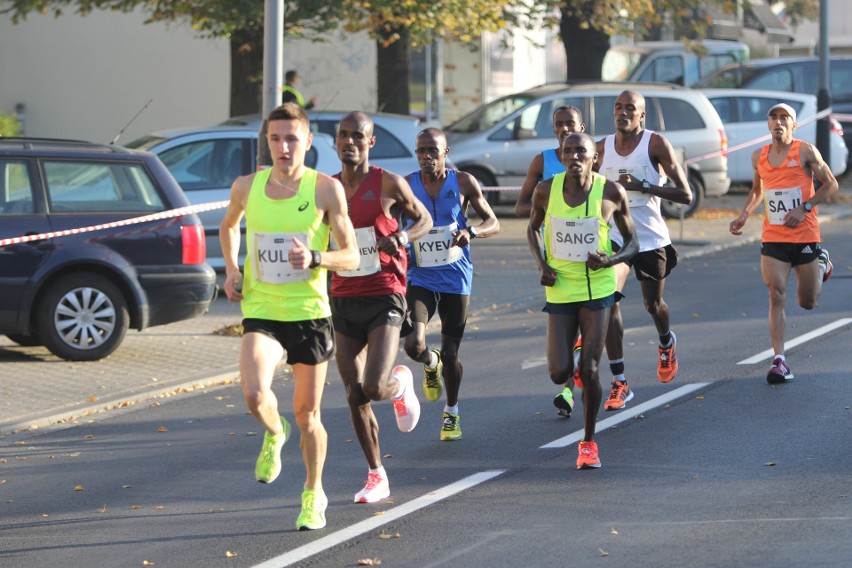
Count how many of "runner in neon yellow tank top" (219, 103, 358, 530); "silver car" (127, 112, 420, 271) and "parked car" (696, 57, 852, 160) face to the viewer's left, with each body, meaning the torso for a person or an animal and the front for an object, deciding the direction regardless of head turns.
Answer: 2

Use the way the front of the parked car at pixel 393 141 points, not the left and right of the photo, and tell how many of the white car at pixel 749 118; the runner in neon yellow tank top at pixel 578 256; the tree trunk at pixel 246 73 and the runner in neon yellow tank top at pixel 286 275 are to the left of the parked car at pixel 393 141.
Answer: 2

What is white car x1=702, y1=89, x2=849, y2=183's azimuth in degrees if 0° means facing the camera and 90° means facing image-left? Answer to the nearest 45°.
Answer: approximately 90°

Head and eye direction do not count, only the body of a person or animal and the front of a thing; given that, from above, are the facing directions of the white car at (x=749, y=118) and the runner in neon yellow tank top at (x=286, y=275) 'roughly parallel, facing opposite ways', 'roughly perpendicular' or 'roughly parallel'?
roughly perpendicular

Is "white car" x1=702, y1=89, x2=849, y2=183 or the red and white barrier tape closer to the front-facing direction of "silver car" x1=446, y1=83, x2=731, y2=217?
the red and white barrier tape

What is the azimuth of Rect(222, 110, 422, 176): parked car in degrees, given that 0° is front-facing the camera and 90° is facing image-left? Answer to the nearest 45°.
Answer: approximately 90°

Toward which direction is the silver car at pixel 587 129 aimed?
to the viewer's left

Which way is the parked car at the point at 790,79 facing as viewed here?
to the viewer's left

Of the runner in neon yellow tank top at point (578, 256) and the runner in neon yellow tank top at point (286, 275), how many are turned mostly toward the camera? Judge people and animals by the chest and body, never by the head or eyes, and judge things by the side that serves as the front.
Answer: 2

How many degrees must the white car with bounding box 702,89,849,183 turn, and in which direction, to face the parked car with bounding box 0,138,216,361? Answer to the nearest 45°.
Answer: approximately 90° to its left

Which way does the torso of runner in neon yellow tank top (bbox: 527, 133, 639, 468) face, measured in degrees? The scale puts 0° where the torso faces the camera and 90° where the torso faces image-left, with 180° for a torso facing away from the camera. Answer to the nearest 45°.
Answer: approximately 0°

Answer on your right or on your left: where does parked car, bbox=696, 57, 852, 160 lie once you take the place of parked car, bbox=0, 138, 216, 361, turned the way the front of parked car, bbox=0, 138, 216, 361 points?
on your right

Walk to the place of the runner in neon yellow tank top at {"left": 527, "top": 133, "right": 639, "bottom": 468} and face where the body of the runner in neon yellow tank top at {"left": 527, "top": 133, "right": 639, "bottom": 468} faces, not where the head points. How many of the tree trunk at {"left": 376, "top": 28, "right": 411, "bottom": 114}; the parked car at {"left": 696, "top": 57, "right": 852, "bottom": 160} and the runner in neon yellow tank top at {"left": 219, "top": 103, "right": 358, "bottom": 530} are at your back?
2

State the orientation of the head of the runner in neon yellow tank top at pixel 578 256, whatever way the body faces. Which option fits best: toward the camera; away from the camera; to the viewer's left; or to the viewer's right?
toward the camera

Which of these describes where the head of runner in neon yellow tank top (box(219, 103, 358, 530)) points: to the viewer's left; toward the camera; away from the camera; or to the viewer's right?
toward the camera
